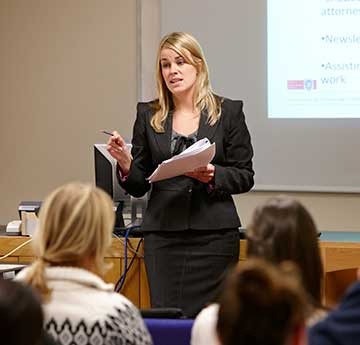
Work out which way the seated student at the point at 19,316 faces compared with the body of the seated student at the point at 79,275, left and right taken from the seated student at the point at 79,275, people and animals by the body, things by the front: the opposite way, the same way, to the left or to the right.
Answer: the same way

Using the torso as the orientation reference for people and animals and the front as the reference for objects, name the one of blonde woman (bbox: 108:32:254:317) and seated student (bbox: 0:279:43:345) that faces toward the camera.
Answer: the blonde woman

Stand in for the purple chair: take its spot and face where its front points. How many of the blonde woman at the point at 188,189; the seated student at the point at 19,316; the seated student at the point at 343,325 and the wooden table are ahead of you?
2

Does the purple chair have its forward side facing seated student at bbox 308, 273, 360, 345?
no

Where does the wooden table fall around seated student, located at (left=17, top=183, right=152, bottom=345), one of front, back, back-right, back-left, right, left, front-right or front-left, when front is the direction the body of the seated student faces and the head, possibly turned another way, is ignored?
front

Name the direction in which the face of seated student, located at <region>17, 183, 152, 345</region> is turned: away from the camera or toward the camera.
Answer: away from the camera

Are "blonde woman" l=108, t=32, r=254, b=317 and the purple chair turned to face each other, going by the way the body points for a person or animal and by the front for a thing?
yes

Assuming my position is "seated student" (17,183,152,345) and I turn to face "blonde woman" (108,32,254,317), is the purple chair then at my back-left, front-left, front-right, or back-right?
front-right

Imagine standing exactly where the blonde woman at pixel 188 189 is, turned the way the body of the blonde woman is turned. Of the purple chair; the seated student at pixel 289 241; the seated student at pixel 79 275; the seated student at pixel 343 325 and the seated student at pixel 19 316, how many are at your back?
0

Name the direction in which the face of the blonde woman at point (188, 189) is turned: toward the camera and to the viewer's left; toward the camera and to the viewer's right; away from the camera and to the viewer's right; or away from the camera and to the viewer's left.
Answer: toward the camera and to the viewer's left

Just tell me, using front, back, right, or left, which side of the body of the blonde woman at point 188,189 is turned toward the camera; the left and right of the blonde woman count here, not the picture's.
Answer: front

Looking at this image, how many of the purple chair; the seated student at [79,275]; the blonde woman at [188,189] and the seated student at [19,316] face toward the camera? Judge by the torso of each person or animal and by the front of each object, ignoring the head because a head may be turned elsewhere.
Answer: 1

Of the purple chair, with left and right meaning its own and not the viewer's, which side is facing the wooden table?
front

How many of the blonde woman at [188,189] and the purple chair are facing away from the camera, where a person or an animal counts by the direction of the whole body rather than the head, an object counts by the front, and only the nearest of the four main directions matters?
1

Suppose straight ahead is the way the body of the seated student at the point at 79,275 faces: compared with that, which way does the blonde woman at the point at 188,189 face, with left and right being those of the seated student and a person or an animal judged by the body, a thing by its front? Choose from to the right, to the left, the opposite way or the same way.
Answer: the opposite way

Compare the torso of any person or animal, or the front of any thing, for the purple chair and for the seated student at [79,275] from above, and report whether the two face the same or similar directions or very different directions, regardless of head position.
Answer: same or similar directions

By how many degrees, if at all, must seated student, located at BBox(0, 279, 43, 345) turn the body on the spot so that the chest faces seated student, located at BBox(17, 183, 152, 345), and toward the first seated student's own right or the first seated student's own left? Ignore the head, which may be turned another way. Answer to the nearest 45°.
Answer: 0° — they already face them

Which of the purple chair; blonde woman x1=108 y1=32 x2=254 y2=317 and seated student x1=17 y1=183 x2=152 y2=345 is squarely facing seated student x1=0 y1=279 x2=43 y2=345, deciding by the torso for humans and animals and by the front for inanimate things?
the blonde woman

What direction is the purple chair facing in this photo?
away from the camera

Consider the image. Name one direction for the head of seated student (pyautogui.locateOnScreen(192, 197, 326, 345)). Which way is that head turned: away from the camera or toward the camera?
away from the camera
